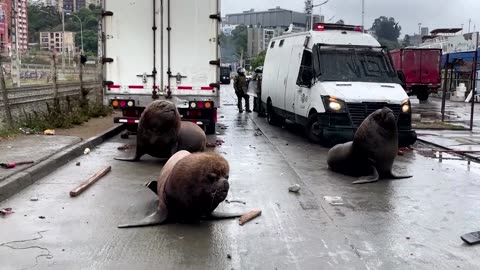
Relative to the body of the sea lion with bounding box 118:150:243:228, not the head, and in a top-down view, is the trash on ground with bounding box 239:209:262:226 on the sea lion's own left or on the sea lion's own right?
on the sea lion's own left

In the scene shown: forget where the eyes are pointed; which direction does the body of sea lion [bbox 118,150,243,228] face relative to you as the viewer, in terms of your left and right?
facing the viewer and to the right of the viewer

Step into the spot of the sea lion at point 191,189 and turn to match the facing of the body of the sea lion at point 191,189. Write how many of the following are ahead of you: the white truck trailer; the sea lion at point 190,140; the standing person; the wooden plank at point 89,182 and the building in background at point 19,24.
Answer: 0

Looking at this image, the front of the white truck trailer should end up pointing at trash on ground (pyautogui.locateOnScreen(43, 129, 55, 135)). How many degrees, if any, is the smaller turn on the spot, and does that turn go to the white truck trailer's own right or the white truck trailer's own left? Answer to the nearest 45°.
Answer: approximately 90° to the white truck trailer's own left

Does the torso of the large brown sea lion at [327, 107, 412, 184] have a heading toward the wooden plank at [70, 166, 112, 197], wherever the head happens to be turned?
no

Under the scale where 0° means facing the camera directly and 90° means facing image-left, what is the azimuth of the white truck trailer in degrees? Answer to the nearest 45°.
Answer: approximately 180°

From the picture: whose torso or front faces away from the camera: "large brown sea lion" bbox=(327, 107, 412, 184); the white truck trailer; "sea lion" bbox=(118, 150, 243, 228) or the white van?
the white truck trailer

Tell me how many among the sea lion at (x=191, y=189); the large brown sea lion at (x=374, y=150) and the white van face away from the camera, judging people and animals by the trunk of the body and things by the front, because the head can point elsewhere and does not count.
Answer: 0

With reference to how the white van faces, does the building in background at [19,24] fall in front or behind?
behind

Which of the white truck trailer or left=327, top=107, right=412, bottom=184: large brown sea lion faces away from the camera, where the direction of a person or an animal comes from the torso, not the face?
the white truck trailer

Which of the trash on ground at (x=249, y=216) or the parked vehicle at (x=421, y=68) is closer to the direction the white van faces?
the trash on ground

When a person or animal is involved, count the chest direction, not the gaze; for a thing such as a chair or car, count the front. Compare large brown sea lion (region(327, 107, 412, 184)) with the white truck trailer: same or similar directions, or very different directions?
very different directions

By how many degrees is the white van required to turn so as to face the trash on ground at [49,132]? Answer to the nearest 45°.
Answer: approximately 135° to its right

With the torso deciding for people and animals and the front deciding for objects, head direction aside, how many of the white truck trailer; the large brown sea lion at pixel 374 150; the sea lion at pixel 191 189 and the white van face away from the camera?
1
